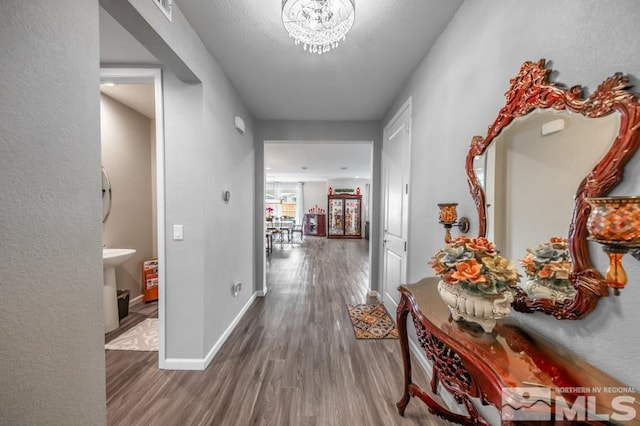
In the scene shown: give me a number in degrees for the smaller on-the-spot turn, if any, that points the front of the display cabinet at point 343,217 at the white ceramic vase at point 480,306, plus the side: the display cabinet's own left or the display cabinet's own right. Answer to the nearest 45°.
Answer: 0° — it already faces it

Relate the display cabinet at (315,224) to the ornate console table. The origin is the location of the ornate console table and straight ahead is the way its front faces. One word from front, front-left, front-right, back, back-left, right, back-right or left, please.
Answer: right

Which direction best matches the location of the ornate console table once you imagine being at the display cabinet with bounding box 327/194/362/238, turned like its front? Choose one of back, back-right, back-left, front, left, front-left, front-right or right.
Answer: front

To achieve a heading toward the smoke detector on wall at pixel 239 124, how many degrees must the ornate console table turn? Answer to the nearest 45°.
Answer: approximately 45° to its right

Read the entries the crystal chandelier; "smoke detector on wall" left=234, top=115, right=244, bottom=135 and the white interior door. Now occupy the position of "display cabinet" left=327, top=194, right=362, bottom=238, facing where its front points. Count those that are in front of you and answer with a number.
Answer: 3

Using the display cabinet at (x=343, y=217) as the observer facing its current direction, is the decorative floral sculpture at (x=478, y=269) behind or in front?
in front

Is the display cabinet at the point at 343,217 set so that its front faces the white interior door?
yes

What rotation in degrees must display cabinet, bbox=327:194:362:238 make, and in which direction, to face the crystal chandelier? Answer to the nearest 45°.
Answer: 0° — it already faces it

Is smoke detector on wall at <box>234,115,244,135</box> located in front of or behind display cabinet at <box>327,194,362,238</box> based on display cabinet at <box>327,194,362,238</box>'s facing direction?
in front

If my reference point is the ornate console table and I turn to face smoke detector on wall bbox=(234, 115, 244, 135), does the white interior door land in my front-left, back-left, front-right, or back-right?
front-right

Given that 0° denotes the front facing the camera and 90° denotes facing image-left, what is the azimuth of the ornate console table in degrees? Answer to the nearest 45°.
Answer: approximately 45°

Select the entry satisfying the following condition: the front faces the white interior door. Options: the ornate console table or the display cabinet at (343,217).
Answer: the display cabinet

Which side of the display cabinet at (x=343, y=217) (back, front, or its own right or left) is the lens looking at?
front

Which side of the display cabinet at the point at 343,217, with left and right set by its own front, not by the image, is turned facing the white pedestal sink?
front

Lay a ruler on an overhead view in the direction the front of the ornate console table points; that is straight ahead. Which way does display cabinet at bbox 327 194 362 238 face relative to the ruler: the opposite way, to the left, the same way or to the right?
to the left

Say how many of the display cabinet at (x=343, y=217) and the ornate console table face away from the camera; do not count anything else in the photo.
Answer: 0
